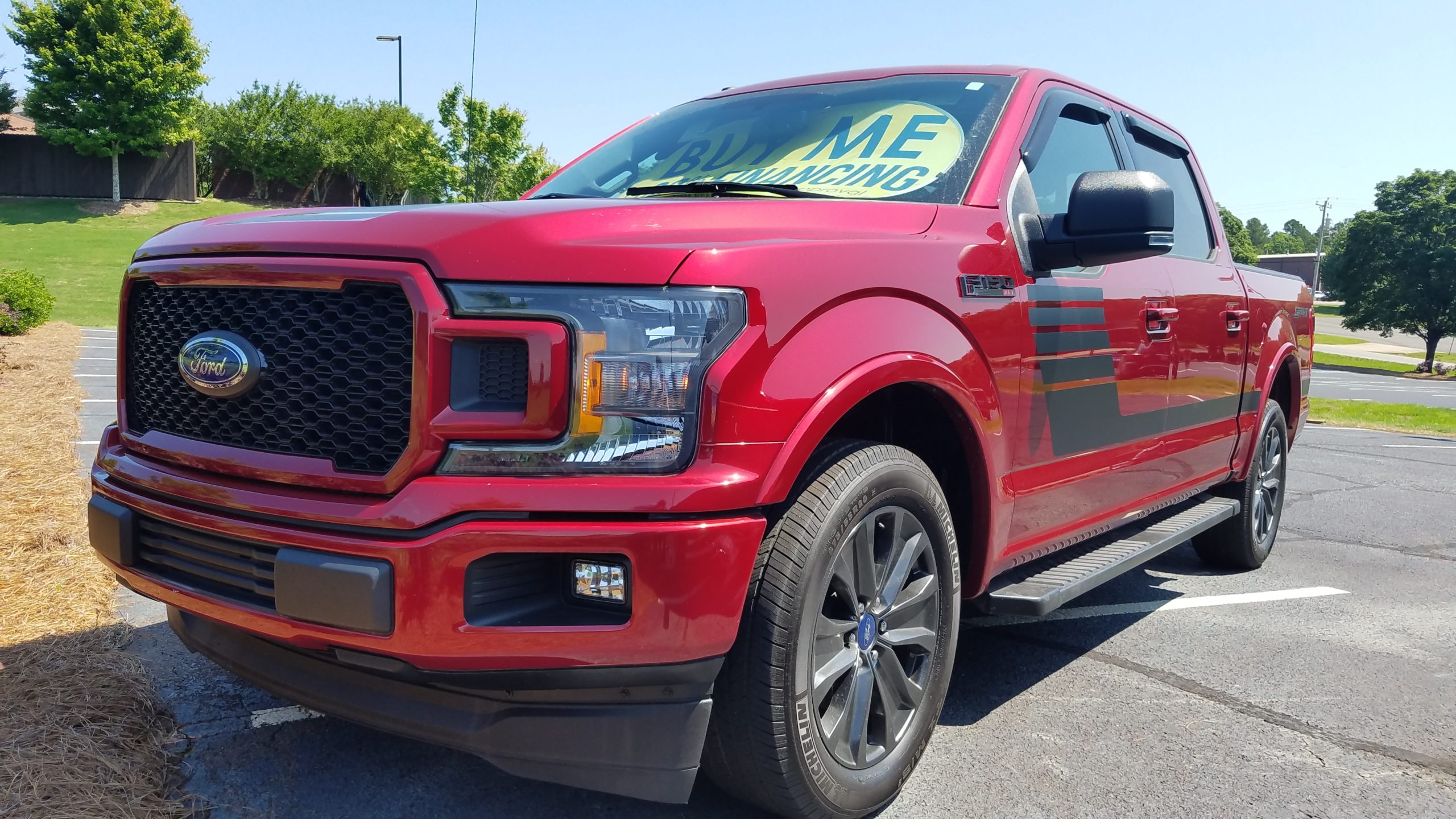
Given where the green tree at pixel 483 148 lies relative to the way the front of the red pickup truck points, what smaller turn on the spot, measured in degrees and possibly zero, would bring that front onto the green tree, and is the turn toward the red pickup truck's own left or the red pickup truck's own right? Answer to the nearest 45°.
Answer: approximately 135° to the red pickup truck's own right

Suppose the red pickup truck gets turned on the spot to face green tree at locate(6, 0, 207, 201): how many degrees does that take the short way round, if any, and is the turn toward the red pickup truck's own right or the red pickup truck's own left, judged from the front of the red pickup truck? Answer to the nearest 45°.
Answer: approximately 90° to the red pickup truck's own right

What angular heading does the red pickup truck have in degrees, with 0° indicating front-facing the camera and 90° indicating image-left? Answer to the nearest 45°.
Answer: approximately 45°

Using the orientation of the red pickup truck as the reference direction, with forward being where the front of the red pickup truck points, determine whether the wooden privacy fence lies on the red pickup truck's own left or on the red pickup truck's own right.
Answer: on the red pickup truck's own right

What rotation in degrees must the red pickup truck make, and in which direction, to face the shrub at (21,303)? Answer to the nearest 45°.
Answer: approximately 90° to its right

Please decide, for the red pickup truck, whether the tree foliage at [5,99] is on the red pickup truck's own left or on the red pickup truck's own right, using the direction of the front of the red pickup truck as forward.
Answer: on the red pickup truck's own right
